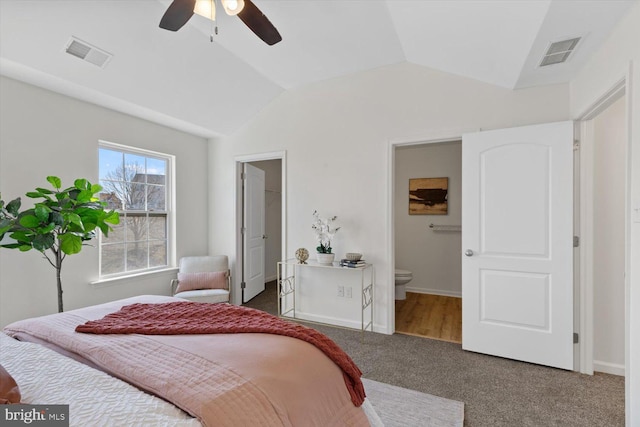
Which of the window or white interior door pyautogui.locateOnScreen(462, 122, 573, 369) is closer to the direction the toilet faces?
the white interior door

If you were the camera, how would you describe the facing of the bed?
facing away from the viewer and to the right of the viewer

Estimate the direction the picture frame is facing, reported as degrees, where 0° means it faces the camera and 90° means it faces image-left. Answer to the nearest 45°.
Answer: approximately 0°

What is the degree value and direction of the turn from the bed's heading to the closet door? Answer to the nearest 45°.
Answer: approximately 45° to its left

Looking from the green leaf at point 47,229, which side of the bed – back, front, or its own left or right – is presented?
left
